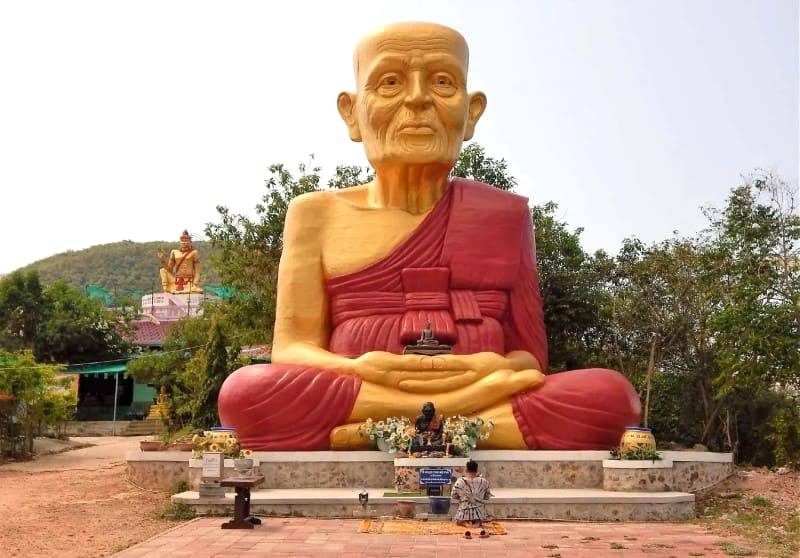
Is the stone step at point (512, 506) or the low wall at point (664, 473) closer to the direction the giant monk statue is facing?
the stone step

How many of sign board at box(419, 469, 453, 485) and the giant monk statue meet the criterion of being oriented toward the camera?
2

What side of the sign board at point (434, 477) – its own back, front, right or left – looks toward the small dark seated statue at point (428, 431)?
back

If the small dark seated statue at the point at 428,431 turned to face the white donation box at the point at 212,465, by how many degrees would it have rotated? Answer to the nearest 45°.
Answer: approximately 45° to its right

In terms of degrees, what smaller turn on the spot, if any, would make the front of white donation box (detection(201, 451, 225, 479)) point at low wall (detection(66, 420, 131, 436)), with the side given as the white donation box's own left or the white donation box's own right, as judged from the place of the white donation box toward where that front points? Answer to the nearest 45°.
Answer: approximately 180°

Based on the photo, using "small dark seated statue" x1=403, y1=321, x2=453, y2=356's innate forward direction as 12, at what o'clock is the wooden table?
The wooden table is roughly at 1 o'clock from the small dark seated statue.

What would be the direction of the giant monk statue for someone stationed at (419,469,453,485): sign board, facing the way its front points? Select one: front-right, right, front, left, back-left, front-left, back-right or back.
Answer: back

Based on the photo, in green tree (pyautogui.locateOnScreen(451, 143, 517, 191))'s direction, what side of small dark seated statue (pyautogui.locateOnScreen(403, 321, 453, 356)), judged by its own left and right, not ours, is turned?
back
